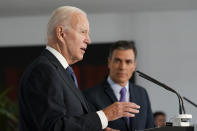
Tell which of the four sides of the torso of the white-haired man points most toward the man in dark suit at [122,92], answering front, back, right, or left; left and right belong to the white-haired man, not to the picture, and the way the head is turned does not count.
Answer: left

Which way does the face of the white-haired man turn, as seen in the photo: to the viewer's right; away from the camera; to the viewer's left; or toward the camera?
to the viewer's right

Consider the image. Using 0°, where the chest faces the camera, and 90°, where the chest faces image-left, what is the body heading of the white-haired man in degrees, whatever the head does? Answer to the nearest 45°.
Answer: approximately 270°
